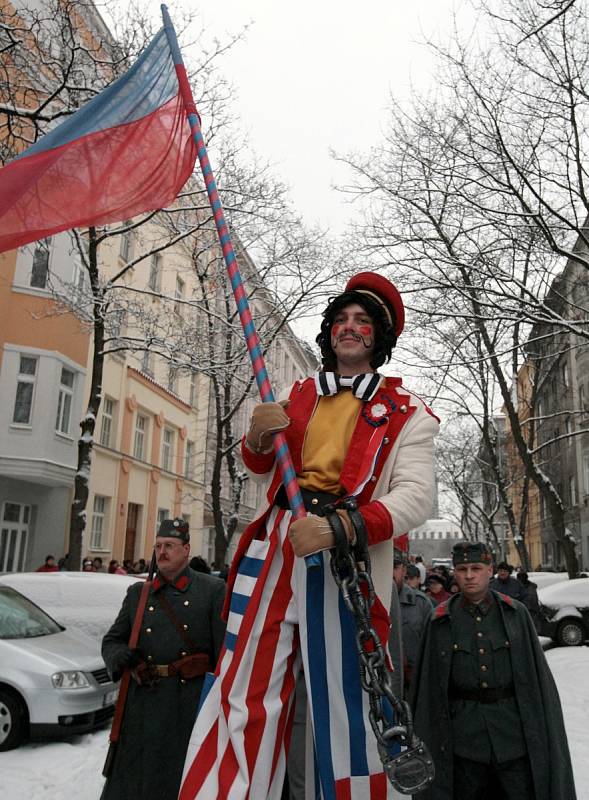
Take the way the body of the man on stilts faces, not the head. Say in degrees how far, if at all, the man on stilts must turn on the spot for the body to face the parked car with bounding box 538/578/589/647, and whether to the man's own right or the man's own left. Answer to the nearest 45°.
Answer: approximately 180°

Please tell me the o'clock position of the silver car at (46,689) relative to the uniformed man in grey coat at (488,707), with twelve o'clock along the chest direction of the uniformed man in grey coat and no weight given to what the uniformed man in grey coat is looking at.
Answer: The silver car is roughly at 4 o'clock from the uniformed man in grey coat.

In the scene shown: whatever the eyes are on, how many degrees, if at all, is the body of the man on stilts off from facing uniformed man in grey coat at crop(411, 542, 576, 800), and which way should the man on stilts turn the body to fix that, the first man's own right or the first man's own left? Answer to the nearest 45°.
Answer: approximately 135° to the first man's own left

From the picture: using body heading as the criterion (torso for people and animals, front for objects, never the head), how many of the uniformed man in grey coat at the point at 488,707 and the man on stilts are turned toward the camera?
2

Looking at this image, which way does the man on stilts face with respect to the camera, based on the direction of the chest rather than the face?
toward the camera

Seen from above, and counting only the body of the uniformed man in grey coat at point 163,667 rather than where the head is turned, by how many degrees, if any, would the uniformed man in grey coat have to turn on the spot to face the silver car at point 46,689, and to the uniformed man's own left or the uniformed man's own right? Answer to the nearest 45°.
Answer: approximately 135° to the uniformed man's own right

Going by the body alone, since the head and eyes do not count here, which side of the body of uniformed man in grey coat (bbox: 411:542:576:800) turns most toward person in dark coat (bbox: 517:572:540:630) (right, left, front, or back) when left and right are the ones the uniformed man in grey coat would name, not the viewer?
back

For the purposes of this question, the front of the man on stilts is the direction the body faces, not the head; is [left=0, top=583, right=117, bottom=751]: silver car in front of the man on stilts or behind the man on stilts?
behind

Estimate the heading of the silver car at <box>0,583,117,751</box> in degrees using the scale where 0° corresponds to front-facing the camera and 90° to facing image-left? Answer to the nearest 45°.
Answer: approximately 315°

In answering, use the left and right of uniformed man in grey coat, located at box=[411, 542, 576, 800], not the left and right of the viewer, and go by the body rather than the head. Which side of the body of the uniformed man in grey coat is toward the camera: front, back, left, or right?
front

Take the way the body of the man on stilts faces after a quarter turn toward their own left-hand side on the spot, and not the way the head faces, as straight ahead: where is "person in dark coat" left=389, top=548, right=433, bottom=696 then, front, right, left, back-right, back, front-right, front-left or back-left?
left

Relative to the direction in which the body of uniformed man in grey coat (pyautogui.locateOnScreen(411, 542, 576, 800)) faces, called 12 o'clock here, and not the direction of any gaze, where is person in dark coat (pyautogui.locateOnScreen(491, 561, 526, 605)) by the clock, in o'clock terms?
The person in dark coat is roughly at 6 o'clock from the uniformed man in grey coat.
